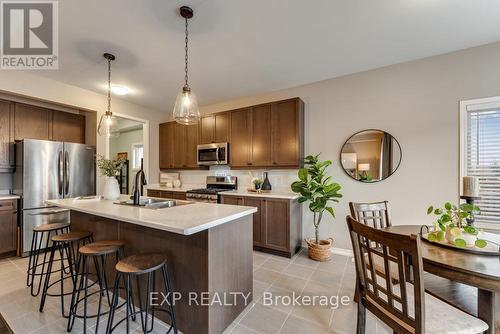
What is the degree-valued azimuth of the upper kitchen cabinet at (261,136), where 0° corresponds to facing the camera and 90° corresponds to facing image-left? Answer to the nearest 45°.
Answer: approximately 45°

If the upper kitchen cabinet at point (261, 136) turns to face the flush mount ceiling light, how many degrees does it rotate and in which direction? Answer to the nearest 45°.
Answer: approximately 45° to its right

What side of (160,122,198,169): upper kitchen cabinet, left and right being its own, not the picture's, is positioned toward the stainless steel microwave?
left

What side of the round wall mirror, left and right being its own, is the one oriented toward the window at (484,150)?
left

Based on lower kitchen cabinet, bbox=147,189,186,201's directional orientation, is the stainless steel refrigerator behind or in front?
in front

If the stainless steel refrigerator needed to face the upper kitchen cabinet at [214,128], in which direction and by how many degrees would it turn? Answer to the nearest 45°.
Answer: approximately 45° to its left

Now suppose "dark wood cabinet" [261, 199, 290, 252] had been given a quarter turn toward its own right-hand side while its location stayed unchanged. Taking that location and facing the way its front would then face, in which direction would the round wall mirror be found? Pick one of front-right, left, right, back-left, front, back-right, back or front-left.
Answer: back-right

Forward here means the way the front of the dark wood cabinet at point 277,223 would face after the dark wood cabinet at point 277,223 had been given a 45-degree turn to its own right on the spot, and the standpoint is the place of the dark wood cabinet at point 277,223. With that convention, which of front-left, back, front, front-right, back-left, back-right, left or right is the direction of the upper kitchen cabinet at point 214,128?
front-right

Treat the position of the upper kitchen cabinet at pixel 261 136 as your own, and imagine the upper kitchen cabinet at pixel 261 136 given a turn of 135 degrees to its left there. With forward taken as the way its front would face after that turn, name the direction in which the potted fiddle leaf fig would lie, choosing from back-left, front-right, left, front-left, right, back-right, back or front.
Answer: front-right

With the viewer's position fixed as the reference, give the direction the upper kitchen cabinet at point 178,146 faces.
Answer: facing the viewer and to the left of the viewer

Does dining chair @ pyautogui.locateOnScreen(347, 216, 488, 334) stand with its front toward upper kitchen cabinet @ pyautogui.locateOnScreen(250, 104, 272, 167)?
no

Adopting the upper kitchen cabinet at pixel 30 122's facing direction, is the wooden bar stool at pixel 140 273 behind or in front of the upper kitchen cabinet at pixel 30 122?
in front

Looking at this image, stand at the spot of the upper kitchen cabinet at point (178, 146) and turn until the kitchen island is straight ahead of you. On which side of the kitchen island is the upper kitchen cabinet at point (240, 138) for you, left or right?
left

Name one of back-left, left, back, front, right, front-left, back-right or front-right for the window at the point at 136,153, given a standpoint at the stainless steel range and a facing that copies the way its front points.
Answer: right

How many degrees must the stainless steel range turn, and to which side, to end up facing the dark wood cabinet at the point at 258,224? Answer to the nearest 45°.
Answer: approximately 90° to its left

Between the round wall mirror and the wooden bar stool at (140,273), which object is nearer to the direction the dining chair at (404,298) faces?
the round wall mirror

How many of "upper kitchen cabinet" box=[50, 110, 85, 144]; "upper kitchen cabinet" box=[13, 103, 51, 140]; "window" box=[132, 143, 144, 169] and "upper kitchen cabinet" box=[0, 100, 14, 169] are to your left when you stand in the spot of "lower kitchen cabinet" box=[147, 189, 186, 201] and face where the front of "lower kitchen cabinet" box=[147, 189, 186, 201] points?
0

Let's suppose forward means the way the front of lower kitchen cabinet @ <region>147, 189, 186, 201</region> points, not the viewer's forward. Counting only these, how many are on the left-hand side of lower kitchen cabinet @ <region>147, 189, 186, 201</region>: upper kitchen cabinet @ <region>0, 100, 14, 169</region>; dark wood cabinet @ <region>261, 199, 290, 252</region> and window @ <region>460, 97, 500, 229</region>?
2
